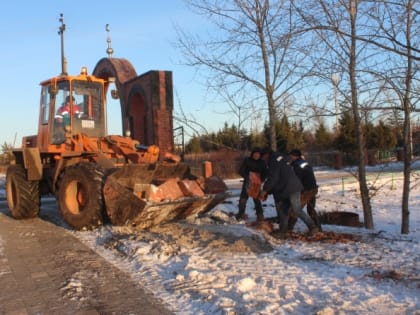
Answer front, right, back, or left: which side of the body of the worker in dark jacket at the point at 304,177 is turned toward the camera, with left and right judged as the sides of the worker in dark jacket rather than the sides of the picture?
left

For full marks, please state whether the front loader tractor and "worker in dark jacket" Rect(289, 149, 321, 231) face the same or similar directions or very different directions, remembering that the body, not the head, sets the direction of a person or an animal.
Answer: very different directions

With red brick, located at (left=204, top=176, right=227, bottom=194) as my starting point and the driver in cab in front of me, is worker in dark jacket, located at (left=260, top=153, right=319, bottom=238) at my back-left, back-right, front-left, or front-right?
back-left

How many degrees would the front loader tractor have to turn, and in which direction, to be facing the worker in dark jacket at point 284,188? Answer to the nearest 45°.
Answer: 0° — it already faces them

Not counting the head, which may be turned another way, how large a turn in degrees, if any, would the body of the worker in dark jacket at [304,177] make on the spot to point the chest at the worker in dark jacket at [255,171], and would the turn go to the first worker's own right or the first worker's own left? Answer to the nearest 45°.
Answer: approximately 45° to the first worker's own right

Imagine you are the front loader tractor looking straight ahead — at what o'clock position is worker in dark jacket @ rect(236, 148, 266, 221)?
The worker in dark jacket is roughly at 11 o'clock from the front loader tractor.

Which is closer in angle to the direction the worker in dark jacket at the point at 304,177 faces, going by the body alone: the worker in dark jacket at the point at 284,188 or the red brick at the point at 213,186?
the red brick
